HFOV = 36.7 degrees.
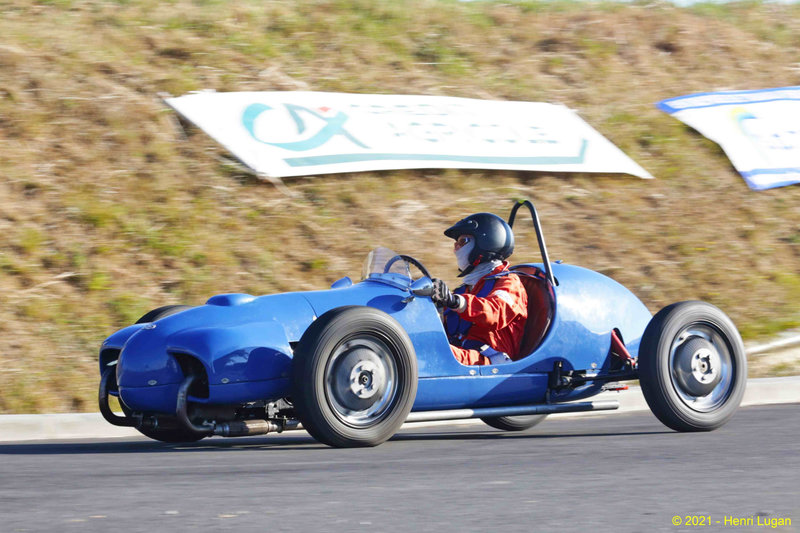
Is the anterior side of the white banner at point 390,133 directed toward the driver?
yes

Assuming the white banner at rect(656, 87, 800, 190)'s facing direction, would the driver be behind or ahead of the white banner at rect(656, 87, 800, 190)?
ahead

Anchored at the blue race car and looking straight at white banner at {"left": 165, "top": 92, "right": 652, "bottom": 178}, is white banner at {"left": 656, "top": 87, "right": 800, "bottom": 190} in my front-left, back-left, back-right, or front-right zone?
front-right

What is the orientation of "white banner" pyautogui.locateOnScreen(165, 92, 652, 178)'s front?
toward the camera

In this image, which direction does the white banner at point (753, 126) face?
toward the camera

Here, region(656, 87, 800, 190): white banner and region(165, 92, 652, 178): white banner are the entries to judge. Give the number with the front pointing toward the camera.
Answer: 2

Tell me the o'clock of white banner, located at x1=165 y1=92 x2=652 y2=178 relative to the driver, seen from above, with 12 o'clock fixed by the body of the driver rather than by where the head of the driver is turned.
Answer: The white banner is roughly at 4 o'clock from the driver.

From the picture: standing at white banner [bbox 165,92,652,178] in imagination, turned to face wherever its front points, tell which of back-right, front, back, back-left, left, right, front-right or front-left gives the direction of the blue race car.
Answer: front

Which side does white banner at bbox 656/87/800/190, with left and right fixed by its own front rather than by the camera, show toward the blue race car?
front

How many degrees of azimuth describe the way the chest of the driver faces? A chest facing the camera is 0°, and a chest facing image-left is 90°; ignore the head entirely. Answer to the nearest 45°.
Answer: approximately 45°

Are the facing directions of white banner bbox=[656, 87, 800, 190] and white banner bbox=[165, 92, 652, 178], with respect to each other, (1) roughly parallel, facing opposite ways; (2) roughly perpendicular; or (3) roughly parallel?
roughly parallel

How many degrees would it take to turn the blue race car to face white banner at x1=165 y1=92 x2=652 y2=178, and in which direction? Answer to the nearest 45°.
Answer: approximately 135° to its right

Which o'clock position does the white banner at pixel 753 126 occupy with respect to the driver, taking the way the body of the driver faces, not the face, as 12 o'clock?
The white banner is roughly at 5 o'clock from the driver.

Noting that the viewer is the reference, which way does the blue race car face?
facing the viewer and to the left of the viewer
